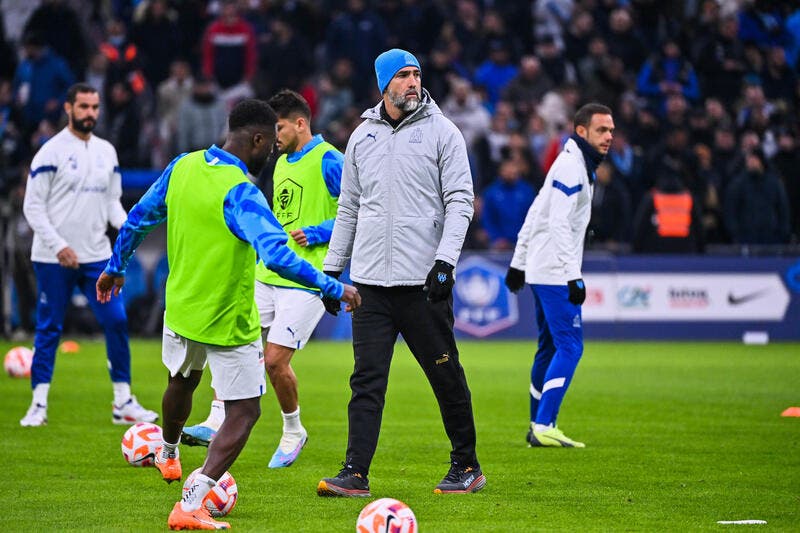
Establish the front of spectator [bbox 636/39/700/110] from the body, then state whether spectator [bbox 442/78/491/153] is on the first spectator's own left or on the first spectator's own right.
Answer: on the first spectator's own right

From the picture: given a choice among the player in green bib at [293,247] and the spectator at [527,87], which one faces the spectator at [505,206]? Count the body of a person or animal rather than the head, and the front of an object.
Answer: the spectator at [527,87]

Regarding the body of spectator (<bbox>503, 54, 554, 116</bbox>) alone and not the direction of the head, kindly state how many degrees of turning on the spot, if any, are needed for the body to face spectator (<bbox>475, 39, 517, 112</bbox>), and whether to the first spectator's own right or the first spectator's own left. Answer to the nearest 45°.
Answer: approximately 135° to the first spectator's own right

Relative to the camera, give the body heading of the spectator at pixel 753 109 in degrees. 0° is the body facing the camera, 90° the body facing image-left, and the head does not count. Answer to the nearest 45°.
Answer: approximately 0°
